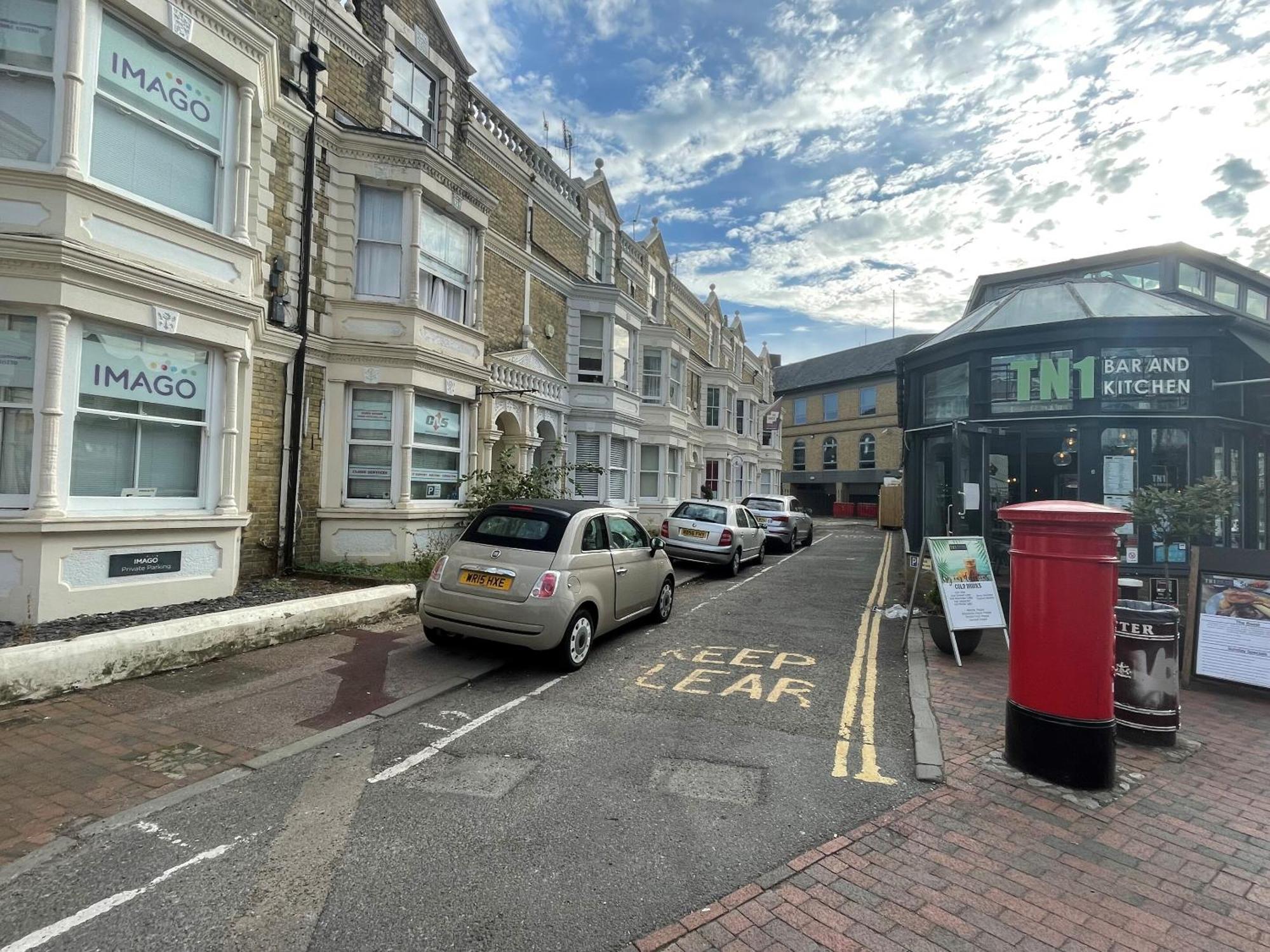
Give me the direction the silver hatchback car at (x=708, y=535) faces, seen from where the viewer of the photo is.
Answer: facing away from the viewer and to the right of the viewer

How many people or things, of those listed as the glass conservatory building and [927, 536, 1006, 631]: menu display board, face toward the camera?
2

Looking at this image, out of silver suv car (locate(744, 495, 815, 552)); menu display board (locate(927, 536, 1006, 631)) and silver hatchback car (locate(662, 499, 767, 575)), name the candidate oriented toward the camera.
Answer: the menu display board

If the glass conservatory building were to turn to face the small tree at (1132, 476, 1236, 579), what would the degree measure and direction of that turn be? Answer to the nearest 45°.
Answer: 0° — it already faces it

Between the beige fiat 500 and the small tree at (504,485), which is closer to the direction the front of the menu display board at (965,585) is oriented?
the beige fiat 500

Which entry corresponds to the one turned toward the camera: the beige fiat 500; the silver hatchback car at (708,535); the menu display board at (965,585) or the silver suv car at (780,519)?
the menu display board

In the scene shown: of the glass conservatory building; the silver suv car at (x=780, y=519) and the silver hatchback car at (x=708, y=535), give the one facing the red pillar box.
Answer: the glass conservatory building

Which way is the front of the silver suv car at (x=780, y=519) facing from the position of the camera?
facing away from the viewer and to the right of the viewer

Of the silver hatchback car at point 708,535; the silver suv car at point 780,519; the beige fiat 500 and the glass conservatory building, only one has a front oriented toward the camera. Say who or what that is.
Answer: the glass conservatory building

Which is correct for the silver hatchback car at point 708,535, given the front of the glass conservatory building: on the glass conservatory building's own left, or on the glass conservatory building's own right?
on the glass conservatory building's own right

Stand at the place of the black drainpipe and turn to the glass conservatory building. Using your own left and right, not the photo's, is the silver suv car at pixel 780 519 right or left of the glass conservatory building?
left

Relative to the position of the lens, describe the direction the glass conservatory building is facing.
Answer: facing the viewer
